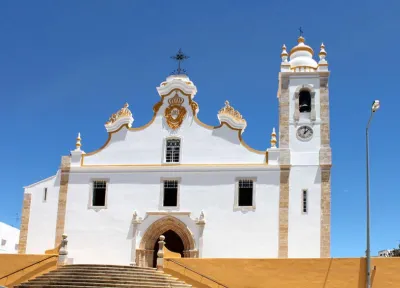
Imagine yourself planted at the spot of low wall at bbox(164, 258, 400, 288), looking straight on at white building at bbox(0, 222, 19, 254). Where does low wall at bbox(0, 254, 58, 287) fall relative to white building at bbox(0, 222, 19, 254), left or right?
left

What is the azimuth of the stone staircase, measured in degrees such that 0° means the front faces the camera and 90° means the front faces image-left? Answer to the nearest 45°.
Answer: approximately 0°

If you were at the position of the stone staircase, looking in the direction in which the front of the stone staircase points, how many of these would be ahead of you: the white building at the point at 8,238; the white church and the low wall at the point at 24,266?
0

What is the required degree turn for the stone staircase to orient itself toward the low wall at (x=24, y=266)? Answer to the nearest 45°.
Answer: approximately 135° to its right

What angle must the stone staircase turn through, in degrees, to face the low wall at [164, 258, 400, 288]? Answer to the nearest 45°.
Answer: approximately 90° to its left

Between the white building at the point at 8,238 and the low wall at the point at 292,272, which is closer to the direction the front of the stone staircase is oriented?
the low wall

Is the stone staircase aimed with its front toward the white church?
no

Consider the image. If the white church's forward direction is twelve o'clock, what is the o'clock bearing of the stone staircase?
The stone staircase is roughly at 1 o'clock from the white church.

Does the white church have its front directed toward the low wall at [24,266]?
no

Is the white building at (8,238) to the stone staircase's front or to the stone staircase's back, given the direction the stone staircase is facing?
to the back

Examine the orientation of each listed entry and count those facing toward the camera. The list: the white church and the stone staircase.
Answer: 2

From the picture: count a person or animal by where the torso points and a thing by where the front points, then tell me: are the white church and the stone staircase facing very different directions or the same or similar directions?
same or similar directions

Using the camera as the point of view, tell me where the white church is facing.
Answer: facing the viewer

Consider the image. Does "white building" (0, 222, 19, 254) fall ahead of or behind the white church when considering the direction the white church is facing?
behind

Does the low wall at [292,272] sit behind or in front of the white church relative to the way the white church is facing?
in front
